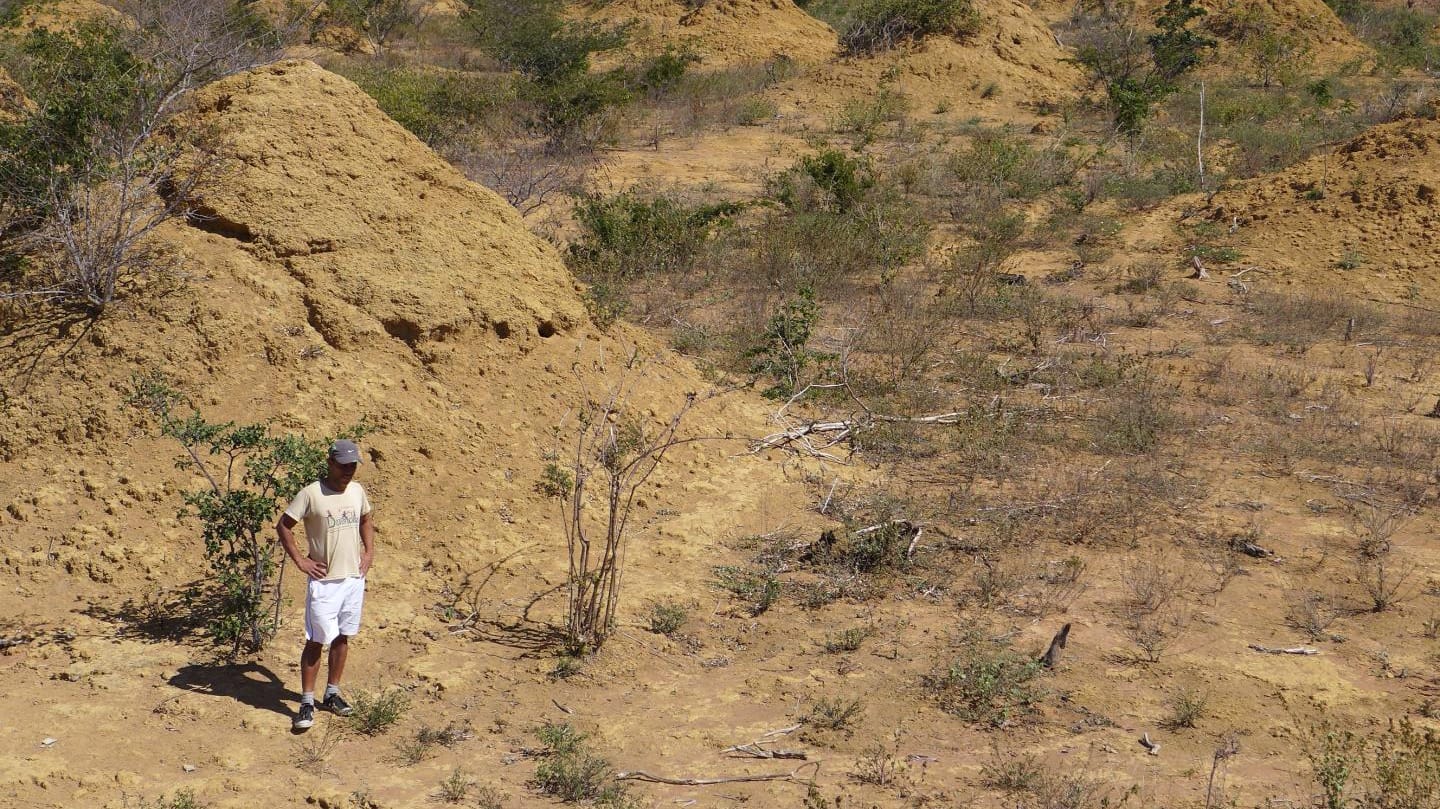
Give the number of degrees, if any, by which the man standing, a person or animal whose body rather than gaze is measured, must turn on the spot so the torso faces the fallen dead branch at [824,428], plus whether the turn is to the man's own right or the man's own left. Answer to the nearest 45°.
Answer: approximately 90° to the man's own left

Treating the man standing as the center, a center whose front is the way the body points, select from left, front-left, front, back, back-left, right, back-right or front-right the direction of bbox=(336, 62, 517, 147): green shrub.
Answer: back-left

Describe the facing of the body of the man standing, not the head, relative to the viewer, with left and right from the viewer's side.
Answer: facing the viewer and to the right of the viewer

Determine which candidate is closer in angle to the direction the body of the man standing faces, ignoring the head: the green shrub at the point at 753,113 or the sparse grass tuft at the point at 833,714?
the sparse grass tuft

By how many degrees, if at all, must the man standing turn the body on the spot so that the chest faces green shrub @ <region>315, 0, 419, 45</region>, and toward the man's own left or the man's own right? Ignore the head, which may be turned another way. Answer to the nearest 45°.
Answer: approximately 135° to the man's own left
